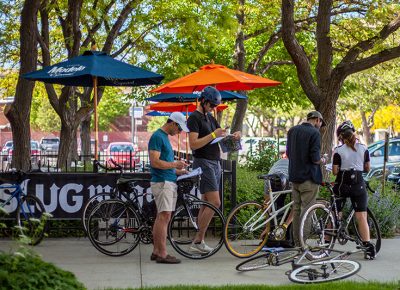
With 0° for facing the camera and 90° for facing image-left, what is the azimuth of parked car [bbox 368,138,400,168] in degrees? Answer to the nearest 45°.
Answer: approximately 90°

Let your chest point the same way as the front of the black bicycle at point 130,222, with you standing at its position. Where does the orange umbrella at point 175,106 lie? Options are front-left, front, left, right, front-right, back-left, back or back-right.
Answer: left

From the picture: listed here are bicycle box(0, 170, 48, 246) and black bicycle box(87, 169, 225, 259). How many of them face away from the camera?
0

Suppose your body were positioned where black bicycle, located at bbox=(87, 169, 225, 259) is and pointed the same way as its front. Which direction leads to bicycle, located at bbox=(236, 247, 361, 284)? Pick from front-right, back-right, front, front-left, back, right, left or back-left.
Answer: front-right

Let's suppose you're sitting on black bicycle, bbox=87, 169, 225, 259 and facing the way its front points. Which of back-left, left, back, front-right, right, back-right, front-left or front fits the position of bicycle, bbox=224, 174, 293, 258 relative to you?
front

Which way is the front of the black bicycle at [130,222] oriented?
to the viewer's right

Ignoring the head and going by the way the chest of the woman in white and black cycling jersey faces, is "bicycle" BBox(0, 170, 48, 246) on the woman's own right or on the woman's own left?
on the woman's own left

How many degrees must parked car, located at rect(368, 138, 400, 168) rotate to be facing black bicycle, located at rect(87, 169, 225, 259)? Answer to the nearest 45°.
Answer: approximately 90° to its left

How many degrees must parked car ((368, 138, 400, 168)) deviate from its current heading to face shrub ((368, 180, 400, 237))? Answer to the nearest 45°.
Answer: approximately 90° to its left
